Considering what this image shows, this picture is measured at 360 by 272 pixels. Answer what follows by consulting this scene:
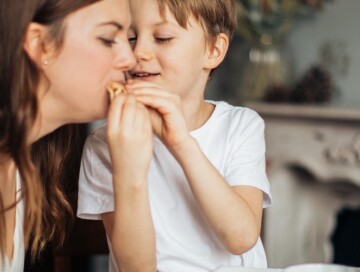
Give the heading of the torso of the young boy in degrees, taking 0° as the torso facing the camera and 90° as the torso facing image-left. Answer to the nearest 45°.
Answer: approximately 45°

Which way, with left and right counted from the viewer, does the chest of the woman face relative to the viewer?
facing to the right of the viewer

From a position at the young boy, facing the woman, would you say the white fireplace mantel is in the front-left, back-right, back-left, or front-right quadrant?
back-right

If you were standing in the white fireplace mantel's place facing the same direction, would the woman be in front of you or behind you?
in front

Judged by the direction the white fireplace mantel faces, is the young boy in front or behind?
in front

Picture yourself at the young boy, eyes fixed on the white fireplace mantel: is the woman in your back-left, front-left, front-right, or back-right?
back-left

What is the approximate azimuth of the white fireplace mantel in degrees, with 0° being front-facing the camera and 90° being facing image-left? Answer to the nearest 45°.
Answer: approximately 0°

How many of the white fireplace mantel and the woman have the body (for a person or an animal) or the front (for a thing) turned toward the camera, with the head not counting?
1
